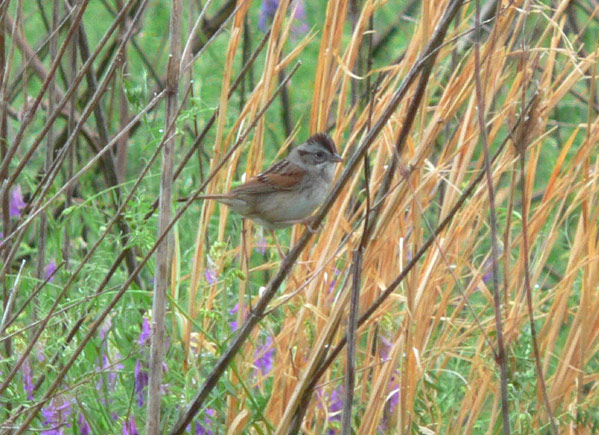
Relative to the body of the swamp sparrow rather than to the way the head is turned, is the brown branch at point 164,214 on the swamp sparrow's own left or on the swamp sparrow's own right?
on the swamp sparrow's own right

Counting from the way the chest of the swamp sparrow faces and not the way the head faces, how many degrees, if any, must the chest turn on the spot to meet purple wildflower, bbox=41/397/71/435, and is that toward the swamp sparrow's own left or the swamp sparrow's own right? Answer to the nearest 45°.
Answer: approximately 135° to the swamp sparrow's own right

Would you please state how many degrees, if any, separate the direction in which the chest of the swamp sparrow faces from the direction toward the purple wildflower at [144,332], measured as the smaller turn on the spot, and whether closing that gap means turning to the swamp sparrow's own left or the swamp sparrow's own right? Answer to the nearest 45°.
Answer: approximately 135° to the swamp sparrow's own right

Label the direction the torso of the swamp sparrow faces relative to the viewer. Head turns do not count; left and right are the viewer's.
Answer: facing to the right of the viewer

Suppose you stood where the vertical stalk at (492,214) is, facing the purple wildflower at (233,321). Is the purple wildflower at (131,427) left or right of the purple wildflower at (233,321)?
left

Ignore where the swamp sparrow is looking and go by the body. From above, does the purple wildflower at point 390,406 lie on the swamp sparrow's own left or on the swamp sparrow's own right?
on the swamp sparrow's own right

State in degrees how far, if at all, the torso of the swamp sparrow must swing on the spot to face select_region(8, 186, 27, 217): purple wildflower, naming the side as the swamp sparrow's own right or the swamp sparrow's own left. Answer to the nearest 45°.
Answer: approximately 135° to the swamp sparrow's own left
